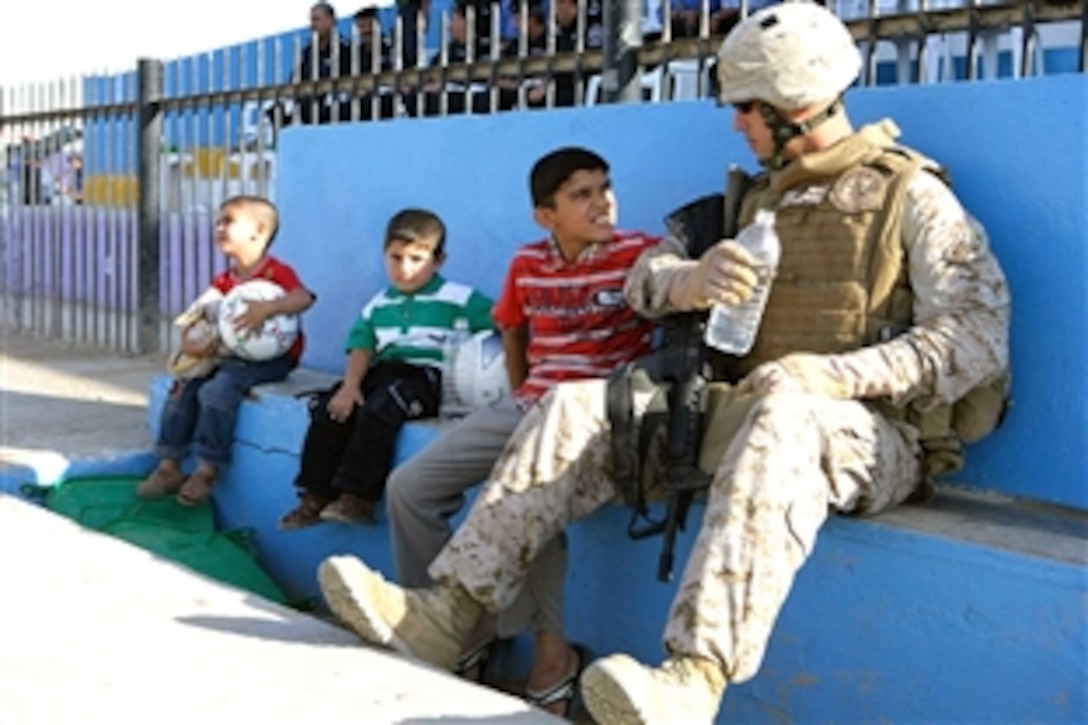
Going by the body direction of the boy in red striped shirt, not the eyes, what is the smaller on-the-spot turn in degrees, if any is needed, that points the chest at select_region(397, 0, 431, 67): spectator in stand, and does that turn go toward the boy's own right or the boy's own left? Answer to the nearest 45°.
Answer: approximately 180°

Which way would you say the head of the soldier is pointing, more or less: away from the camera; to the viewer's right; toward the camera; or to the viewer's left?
to the viewer's left

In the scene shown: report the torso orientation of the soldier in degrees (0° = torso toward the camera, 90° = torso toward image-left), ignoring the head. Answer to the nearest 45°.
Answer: approximately 45°

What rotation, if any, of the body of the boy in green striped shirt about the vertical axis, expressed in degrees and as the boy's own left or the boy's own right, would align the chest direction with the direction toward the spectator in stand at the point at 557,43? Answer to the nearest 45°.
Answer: approximately 180°

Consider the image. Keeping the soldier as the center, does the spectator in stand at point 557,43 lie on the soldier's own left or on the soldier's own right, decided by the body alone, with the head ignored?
on the soldier's own right

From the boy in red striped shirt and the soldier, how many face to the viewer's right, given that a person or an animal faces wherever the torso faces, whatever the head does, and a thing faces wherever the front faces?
0

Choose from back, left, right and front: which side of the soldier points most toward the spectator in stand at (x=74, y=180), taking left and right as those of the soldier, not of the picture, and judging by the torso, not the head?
right

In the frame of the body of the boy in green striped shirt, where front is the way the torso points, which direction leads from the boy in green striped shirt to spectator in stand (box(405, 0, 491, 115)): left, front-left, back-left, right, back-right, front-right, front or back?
back-right

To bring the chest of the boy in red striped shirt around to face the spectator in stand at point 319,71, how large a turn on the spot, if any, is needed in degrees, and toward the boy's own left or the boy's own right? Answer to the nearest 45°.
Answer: approximately 180°

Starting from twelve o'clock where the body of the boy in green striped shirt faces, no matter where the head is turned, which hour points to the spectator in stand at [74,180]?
The spectator in stand is roughly at 4 o'clock from the boy in green striped shirt.

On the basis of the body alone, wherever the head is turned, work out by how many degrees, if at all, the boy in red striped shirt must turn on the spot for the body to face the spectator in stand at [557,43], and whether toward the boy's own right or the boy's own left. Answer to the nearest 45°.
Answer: approximately 180°

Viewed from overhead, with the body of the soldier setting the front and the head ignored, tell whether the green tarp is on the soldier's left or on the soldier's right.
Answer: on the soldier's right

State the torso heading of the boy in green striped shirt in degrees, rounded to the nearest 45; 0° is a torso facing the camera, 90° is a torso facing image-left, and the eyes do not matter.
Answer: approximately 45°

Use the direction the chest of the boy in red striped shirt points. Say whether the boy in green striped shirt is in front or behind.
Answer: behind

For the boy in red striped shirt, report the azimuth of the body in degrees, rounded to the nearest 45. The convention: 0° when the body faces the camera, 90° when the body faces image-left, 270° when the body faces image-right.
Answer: approximately 0°
